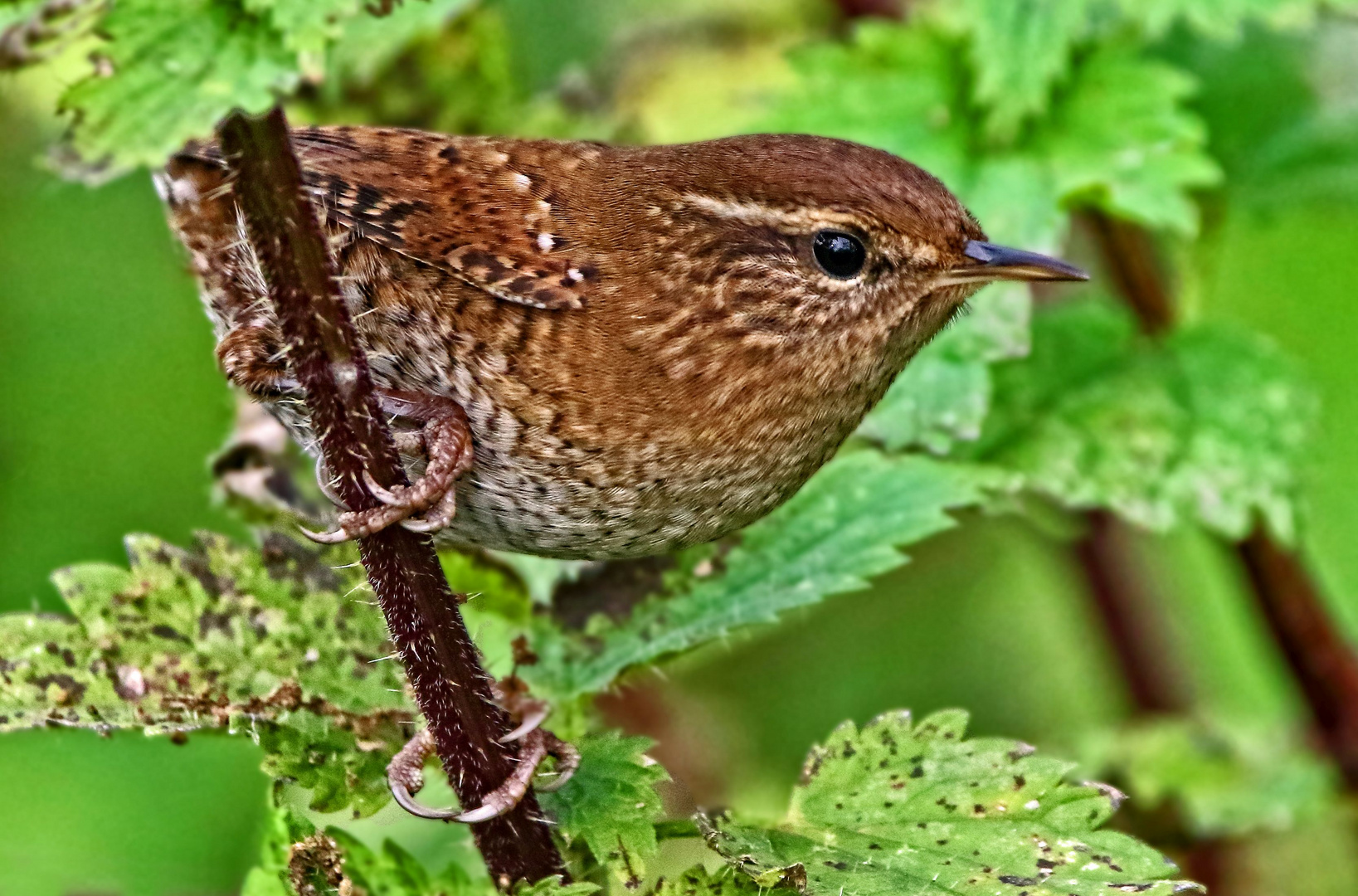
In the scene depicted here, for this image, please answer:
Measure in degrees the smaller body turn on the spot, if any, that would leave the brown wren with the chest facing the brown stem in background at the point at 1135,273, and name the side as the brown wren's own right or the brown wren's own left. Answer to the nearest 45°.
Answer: approximately 45° to the brown wren's own left

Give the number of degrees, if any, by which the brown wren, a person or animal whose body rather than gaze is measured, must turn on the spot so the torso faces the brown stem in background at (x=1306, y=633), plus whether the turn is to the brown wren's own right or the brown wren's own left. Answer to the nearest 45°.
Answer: approximately 45° to the brown wren's own left

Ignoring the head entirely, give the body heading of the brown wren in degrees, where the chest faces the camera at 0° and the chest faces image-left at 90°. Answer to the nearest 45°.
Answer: approximately 270°

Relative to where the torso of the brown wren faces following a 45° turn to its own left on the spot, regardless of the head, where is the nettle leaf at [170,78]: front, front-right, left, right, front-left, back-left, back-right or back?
back

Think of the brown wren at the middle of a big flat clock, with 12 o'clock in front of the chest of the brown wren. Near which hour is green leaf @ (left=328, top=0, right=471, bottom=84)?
The green leaf is roughly at 8 o'clock from the brown wren.
